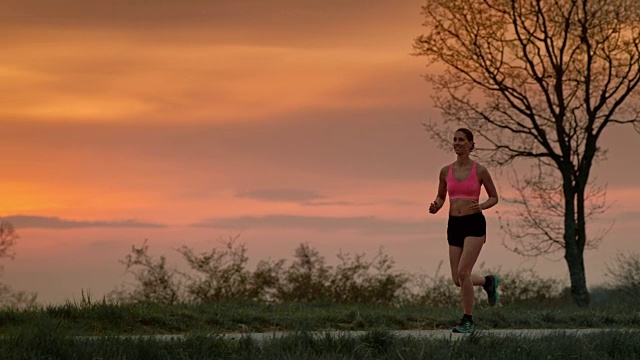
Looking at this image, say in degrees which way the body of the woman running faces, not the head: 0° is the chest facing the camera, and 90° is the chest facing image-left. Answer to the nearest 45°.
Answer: approximately 45°
